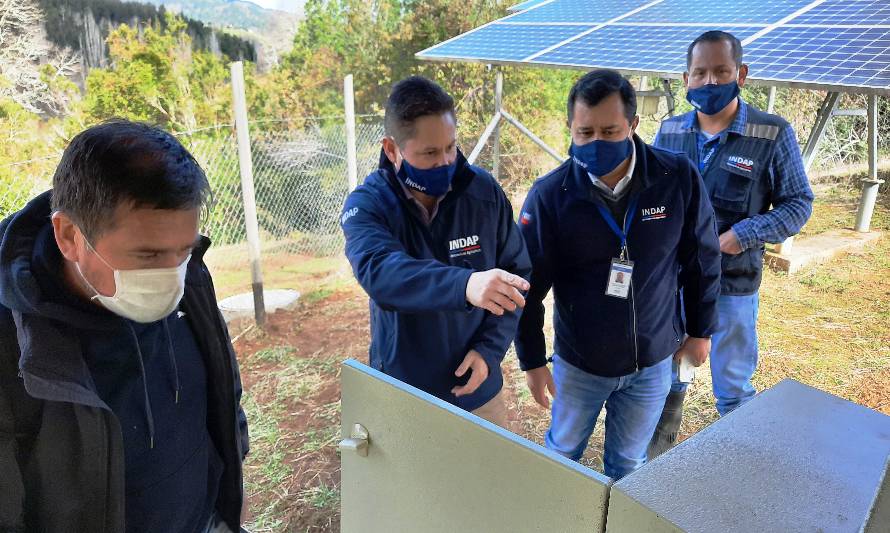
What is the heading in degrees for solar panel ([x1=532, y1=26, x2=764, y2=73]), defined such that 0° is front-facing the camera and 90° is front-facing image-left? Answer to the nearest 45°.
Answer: approximately 45°

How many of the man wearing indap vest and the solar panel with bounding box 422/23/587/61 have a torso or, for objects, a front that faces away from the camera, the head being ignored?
0

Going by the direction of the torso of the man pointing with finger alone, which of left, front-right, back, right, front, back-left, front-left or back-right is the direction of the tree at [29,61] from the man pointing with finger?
back

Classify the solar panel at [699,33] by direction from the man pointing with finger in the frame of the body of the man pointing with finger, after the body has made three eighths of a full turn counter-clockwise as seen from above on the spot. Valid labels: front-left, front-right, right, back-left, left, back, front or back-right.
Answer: front-right

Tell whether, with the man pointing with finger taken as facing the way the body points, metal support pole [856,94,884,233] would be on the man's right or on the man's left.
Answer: on the man's left

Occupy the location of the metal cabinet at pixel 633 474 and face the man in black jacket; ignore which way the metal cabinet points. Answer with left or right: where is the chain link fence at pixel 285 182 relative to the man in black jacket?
right

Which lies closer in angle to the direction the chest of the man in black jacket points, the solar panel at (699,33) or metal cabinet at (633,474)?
the metal cabinet

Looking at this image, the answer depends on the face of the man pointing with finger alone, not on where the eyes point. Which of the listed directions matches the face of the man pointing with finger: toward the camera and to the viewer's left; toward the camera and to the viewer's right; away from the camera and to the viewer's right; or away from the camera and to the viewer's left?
toward the camera and to the viewer's right

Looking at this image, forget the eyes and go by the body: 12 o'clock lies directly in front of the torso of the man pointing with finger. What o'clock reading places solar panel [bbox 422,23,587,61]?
The solar panel is roughly at 8 o'clock from the man pointing with finger.

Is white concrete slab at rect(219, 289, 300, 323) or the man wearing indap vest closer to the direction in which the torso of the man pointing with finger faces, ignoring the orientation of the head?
the man wearing indap vest

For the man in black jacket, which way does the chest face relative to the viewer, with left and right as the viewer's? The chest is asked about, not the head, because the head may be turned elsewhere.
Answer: facing the viewer and to the right of the viewer

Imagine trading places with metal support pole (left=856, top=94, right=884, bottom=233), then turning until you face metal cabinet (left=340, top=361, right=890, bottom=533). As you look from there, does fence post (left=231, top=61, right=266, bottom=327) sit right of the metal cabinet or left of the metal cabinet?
right

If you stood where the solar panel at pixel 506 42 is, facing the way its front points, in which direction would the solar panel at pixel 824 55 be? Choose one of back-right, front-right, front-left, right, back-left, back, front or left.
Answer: left

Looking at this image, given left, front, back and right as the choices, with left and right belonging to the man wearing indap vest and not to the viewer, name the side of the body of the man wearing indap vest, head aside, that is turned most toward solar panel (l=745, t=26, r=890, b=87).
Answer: back
